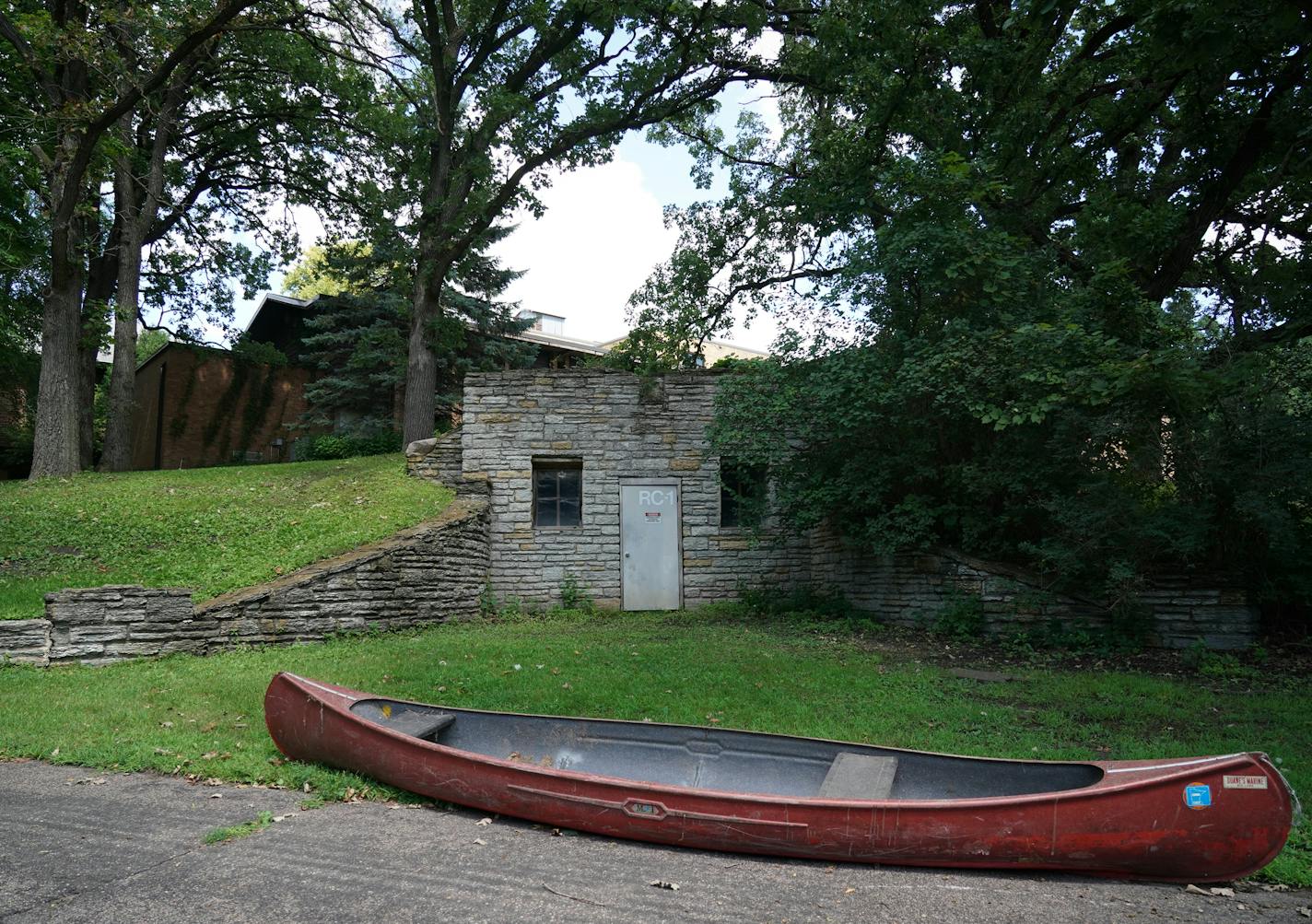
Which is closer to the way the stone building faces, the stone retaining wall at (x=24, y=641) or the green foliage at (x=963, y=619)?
the stone retaining wall

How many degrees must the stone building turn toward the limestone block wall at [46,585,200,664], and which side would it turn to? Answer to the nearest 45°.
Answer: approximately 45° to its right

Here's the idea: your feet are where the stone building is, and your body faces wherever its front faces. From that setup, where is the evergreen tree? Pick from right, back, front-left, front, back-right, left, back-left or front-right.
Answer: back-right

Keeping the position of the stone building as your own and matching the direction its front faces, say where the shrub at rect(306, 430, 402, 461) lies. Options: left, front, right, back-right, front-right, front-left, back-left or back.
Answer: back-right

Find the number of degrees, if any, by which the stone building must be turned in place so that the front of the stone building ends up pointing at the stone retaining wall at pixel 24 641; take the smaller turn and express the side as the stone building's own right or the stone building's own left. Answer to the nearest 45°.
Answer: approximately 45° to the stone building's own right

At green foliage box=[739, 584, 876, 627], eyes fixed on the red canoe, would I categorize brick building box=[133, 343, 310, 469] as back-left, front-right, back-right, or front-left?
back-right

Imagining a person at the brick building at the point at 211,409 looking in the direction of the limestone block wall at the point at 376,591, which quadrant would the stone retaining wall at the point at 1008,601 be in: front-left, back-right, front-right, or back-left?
front-left

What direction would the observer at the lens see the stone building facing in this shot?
facing the viewer

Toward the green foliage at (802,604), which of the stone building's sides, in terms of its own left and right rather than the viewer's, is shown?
left

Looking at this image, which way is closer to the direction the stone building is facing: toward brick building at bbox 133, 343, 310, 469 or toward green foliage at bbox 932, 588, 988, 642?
the green foliage

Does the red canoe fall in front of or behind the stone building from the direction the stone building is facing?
in front

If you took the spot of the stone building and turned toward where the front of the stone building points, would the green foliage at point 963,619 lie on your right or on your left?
on your left

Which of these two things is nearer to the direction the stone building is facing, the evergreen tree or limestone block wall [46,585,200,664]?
the limestone block wall

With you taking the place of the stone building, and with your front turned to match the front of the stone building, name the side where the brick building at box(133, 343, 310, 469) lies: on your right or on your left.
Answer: on your right
